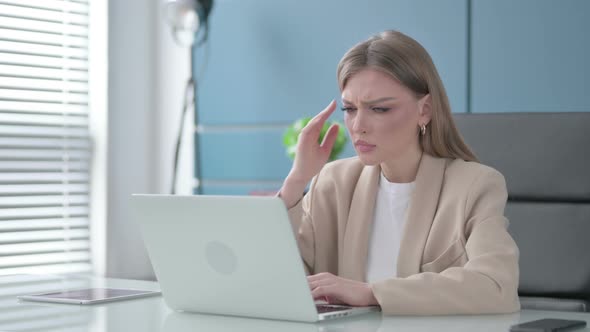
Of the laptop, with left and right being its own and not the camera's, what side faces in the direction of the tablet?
left

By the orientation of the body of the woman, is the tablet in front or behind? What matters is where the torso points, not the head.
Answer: in front

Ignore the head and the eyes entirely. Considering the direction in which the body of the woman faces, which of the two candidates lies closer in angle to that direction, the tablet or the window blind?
the tablet

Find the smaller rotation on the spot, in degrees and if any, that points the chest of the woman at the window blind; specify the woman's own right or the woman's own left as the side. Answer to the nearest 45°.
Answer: approximately 90° to the woman's own right

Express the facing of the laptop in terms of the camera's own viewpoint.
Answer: facing away from the viewer and to the right of the viewer

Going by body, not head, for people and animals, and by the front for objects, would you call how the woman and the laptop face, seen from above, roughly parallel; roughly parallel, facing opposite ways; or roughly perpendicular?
roughly parallel, facing opposite ways

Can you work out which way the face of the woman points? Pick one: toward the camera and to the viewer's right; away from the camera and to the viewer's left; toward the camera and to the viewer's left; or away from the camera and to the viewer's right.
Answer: toward the camera and to the viewer's left

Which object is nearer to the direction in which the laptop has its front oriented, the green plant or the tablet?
the green plant

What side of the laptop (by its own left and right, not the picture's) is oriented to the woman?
front

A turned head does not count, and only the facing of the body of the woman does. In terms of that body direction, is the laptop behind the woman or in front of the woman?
in front

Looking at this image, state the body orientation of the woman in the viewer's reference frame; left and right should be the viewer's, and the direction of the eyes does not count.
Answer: facing the viewer and to the left of the viewer

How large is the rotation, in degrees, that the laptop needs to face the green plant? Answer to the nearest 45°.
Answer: approximately 45° to its left
